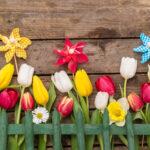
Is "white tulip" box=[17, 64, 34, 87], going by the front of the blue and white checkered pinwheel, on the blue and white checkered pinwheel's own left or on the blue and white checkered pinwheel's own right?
on the blue and white checkered pinwheel's own right

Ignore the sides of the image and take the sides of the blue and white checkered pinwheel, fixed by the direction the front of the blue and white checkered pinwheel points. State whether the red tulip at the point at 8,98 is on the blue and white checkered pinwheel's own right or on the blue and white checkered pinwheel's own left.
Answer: on the blue and white checkered pinwheel's own right

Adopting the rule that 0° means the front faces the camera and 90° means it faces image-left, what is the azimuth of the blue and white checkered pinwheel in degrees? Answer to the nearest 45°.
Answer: approximately 0°

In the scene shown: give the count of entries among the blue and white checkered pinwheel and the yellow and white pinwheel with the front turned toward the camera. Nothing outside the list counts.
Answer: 2
